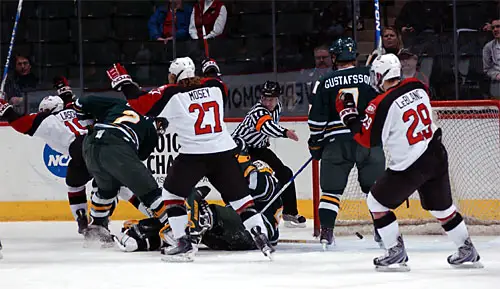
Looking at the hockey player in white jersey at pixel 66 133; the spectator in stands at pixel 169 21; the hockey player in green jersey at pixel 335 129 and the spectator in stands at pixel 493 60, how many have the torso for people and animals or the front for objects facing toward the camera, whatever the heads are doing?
2

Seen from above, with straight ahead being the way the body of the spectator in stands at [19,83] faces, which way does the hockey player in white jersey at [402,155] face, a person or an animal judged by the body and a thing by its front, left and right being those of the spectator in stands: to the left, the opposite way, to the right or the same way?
the opposite way

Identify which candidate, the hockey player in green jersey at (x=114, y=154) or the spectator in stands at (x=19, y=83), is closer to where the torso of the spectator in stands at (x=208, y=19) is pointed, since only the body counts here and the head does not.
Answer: the hockey player in green jersey

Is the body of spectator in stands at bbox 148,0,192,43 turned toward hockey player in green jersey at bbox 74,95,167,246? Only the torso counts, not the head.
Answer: yes

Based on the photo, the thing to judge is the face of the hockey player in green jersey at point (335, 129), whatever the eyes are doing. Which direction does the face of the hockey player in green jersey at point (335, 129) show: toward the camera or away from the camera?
away from the camera

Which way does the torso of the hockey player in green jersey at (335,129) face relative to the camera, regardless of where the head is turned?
away from the camera

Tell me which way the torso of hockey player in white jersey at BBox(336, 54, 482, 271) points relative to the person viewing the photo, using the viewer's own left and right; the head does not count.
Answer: facing away from the viewer and to the left of the viewer
